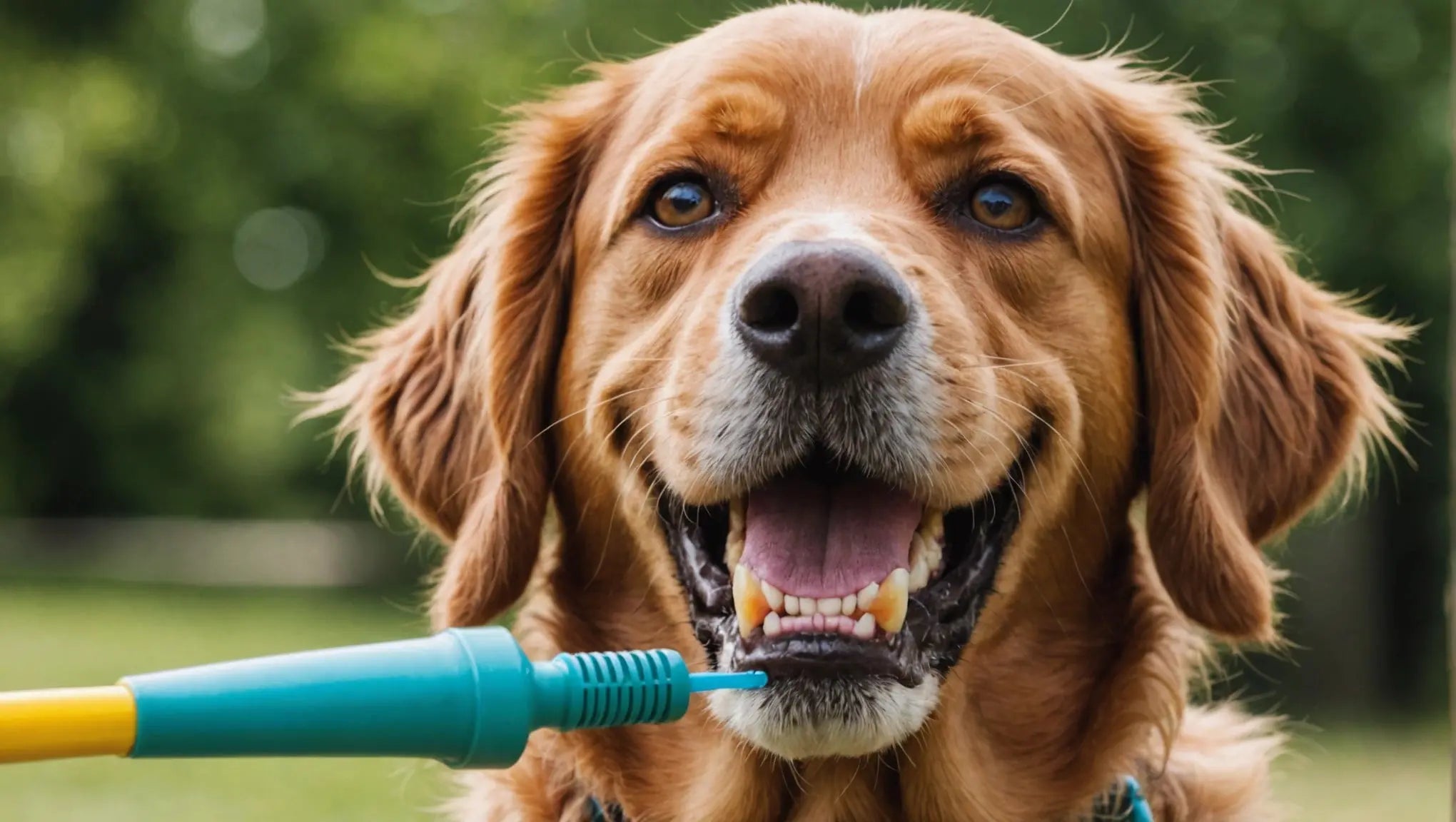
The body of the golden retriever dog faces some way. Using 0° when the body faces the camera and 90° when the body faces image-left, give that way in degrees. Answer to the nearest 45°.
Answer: approximately 0°
